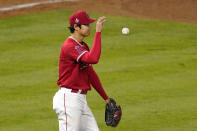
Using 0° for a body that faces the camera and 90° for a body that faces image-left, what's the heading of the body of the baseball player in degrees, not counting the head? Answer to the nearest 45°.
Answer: approximately 315°
